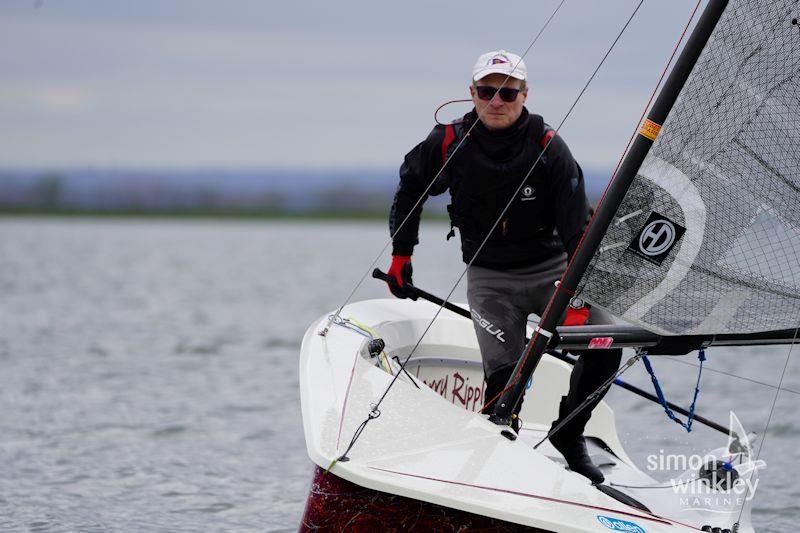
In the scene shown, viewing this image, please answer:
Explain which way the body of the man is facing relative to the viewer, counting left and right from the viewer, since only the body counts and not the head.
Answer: facing the viewer

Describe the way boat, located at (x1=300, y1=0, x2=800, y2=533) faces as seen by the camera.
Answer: facing the viewer and to the left of the viewer
